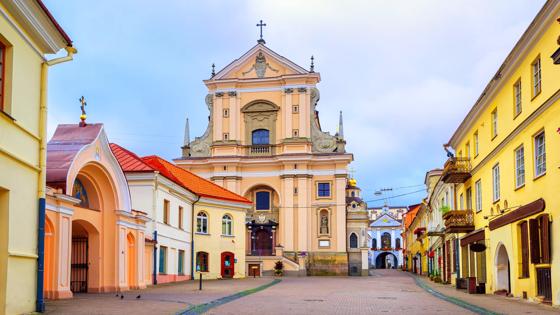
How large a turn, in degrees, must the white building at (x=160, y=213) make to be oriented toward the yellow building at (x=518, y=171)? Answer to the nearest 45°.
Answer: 0° — it already faces it

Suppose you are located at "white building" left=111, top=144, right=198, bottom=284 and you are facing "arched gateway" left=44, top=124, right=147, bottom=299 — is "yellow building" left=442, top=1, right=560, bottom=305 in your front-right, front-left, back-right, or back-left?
front-left

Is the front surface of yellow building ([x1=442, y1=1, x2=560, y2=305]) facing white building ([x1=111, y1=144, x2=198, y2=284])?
no

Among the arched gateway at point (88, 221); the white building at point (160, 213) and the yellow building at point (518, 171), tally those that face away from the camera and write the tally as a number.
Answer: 0

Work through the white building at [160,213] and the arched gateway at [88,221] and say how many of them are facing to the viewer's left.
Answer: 0

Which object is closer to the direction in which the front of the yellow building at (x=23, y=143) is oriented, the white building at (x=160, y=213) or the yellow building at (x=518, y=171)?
the yellow building

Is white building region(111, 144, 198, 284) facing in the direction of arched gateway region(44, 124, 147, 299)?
no

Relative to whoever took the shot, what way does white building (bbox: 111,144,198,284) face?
facing the viewer and to the right of the viewer

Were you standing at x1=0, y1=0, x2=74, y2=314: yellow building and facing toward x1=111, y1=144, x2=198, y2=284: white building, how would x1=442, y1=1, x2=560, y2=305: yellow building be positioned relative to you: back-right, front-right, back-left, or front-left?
front-right

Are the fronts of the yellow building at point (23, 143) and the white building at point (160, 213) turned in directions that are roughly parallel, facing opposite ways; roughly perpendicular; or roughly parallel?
roughly parallel

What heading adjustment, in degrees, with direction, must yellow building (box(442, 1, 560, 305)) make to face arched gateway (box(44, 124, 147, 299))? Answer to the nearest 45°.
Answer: approximately 45° to its right

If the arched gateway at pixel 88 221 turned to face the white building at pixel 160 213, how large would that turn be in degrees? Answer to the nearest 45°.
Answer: approximately 135° to its left

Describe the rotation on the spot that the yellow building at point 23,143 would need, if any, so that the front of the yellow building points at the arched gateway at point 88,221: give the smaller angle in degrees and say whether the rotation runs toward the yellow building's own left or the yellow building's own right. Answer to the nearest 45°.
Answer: approximately 135° to the yellow building's own left

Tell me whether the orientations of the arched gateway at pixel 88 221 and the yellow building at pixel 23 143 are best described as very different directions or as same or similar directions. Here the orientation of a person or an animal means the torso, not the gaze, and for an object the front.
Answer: same or similar directions

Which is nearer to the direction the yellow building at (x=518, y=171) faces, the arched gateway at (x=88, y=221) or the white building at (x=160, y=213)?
the arched gateway

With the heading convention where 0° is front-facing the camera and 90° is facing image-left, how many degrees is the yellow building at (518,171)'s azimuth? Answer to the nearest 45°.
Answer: approximately 45°

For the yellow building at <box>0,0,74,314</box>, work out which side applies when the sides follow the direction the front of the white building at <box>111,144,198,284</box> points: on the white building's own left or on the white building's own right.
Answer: on the white building's own right
